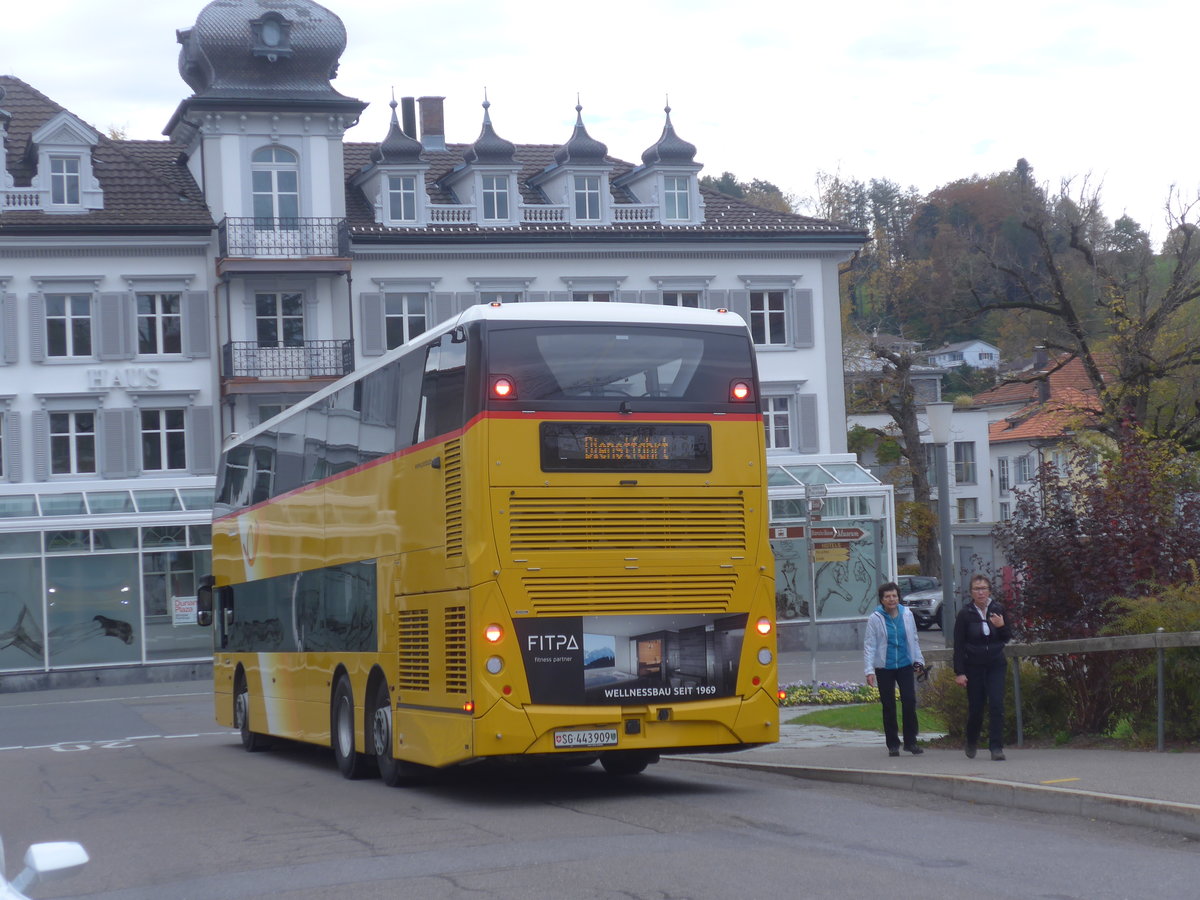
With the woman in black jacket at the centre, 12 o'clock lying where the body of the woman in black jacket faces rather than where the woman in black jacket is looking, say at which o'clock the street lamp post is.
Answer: The street lamp post is roughly at 6 o'clock from the woman in black jacket.

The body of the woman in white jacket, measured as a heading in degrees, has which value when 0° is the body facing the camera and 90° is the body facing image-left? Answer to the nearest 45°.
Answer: approximately 0°

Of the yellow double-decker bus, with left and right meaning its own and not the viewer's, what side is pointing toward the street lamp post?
right

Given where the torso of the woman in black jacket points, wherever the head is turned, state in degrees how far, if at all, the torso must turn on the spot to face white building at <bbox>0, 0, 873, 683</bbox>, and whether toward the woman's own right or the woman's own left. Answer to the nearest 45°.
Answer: approximately 135° to the woman's own right

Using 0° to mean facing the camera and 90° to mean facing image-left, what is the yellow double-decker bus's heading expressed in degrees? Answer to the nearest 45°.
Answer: approximately 135°

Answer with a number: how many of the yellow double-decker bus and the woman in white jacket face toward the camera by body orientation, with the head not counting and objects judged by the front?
1

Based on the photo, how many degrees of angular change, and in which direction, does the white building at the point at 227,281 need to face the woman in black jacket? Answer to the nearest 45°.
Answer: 0° — it already faces them

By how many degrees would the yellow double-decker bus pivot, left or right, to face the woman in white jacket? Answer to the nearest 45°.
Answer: approximately 90° to its right

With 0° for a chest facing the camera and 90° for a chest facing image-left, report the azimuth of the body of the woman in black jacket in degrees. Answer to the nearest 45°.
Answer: approximately 0°
